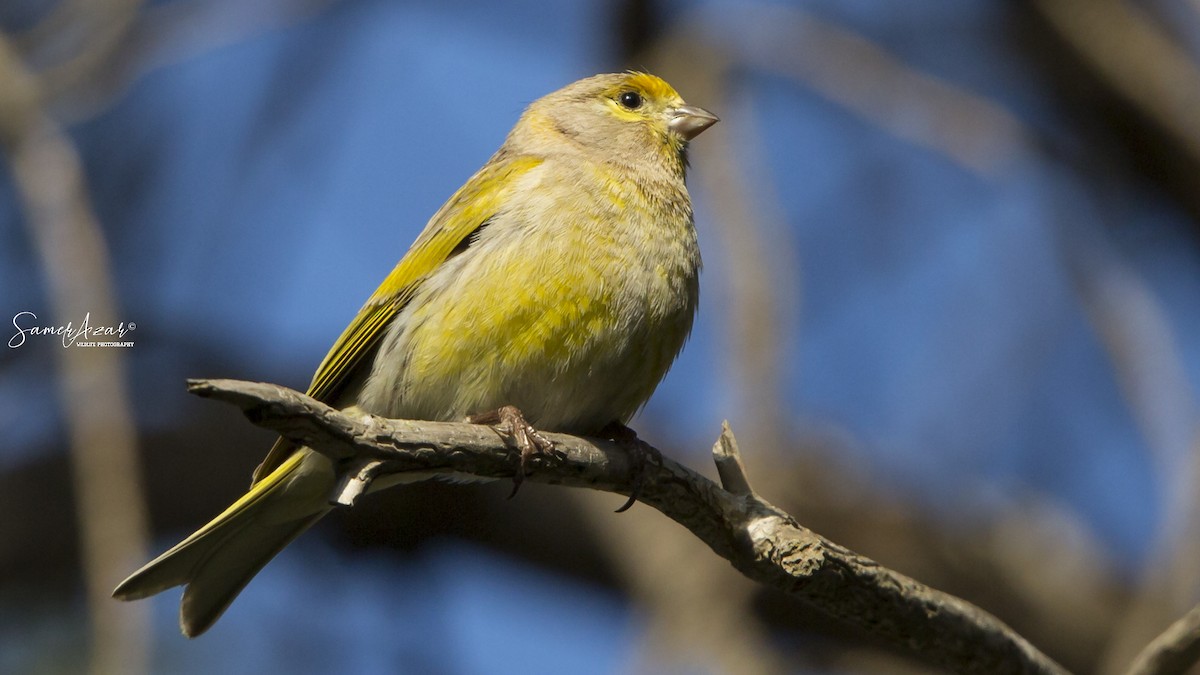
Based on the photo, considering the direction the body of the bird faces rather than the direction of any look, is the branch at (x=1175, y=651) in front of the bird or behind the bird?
in front

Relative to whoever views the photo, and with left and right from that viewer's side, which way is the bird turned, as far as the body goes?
facing to the right of the viewer
